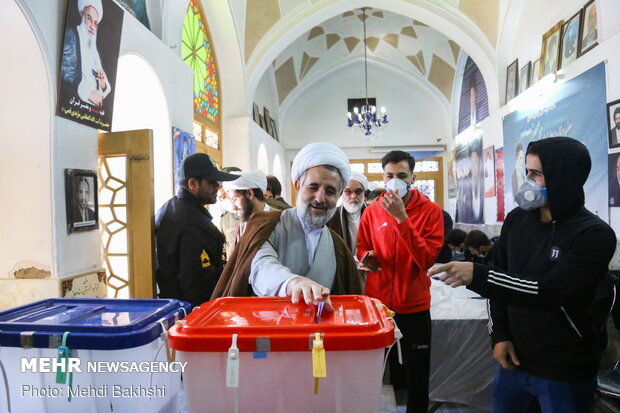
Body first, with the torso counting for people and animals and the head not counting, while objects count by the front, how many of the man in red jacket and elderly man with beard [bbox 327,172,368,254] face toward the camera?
2

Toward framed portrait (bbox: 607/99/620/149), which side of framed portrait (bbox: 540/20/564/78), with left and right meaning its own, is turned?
left

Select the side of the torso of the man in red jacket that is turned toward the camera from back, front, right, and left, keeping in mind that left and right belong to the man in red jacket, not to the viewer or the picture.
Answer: front

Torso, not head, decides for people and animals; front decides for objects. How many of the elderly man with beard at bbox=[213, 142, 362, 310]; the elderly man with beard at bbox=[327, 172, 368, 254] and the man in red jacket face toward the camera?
3

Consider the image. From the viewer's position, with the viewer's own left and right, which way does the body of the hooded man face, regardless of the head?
facing the viewer and to the left of the viewer

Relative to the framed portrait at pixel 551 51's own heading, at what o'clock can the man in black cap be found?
The man in black cap is roughly at 11 o'clock from the framed portrait.

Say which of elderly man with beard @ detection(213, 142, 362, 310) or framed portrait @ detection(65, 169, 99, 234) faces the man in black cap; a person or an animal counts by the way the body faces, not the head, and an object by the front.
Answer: the framed portrait

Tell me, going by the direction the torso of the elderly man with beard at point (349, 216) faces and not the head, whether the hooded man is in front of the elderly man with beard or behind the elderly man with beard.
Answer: in front

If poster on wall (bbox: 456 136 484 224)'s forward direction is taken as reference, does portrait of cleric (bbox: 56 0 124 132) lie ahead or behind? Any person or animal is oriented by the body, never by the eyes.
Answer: ahead

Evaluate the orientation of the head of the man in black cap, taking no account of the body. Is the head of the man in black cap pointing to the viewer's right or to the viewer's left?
to the viewer's right

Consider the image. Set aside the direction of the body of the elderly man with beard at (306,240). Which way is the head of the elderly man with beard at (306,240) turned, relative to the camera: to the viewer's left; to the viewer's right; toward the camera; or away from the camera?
toward the camera

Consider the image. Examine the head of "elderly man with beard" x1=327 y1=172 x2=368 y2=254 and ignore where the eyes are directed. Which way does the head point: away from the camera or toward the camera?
toward the camera

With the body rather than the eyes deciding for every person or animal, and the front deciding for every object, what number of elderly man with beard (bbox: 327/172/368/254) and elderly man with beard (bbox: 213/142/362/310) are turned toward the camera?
2

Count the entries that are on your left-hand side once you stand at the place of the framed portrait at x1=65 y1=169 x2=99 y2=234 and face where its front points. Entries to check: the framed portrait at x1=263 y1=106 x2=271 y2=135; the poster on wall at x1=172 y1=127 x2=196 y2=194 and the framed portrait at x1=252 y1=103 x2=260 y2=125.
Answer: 3
